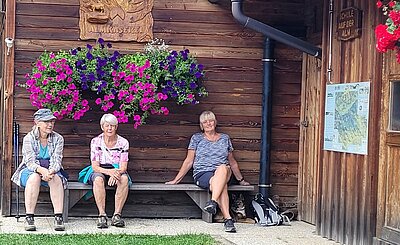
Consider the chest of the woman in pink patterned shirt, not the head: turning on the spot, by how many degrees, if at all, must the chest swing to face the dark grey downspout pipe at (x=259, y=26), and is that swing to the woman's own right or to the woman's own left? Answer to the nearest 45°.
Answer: approximately 90° to the woman's own left

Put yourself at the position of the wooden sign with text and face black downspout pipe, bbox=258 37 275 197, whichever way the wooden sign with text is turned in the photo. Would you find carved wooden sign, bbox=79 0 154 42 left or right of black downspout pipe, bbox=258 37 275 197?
left

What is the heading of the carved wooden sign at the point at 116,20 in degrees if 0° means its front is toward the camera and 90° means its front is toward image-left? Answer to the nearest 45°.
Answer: approximately 0°

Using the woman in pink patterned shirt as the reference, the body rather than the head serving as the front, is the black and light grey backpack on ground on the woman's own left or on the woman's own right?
on the woman's own left

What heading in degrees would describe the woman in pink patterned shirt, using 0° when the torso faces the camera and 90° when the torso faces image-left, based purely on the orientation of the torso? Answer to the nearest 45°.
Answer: approximately 0°

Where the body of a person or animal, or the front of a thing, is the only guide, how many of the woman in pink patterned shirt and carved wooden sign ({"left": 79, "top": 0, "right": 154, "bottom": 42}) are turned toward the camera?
2

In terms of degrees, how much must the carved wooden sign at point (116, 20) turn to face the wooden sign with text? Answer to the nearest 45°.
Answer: approximately 45° to its left

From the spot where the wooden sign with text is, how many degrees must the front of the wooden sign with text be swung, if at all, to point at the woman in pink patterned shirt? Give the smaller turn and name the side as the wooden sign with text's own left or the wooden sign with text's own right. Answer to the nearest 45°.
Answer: approximately 45° to the wooden sign with text's own right
